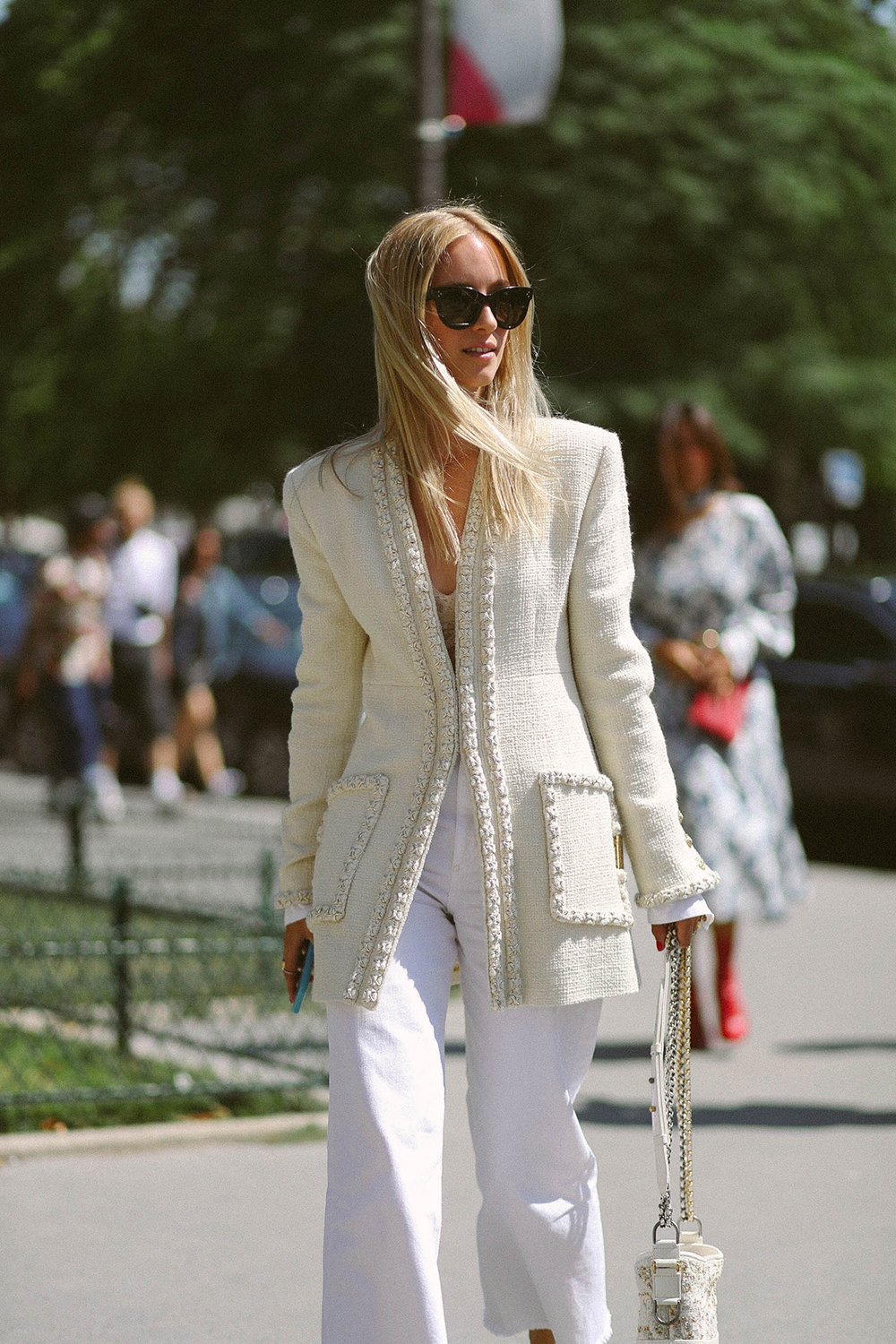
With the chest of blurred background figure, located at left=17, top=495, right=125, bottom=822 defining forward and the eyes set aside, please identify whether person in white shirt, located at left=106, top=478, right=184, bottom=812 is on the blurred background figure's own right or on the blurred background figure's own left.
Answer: on the blurred background figure's own left

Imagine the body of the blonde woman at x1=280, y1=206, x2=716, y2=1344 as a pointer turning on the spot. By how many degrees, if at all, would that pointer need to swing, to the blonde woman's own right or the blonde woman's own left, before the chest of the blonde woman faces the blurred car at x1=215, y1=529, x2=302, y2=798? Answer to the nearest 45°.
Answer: approximately 180°

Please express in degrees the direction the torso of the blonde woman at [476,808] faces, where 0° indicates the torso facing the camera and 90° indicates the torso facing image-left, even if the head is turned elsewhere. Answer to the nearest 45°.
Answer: approximately 0°

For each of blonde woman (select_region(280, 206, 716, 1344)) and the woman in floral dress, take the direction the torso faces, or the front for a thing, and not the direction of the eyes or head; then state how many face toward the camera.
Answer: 2
